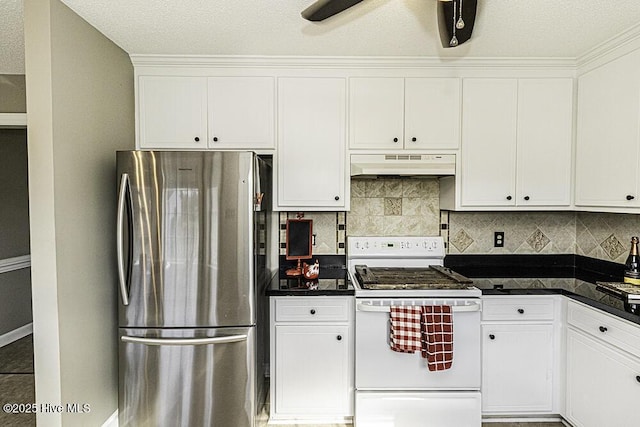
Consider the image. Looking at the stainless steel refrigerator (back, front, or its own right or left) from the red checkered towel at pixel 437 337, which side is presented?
left

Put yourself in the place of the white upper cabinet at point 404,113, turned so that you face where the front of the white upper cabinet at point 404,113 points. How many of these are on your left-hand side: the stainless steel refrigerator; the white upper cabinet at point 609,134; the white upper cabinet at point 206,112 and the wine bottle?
2

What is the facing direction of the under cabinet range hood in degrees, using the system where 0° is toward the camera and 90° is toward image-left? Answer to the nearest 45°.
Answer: approximately 0°

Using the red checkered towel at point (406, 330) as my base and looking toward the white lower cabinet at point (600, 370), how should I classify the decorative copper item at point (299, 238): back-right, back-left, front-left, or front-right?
back-left

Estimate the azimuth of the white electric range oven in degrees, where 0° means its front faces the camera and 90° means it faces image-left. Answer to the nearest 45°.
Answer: approximately 0°

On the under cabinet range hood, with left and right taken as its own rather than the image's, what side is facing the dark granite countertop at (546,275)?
left

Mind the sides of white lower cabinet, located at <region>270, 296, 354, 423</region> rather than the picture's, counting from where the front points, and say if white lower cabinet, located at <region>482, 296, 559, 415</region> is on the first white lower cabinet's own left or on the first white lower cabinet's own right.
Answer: on the first white lower cabinet's own left
